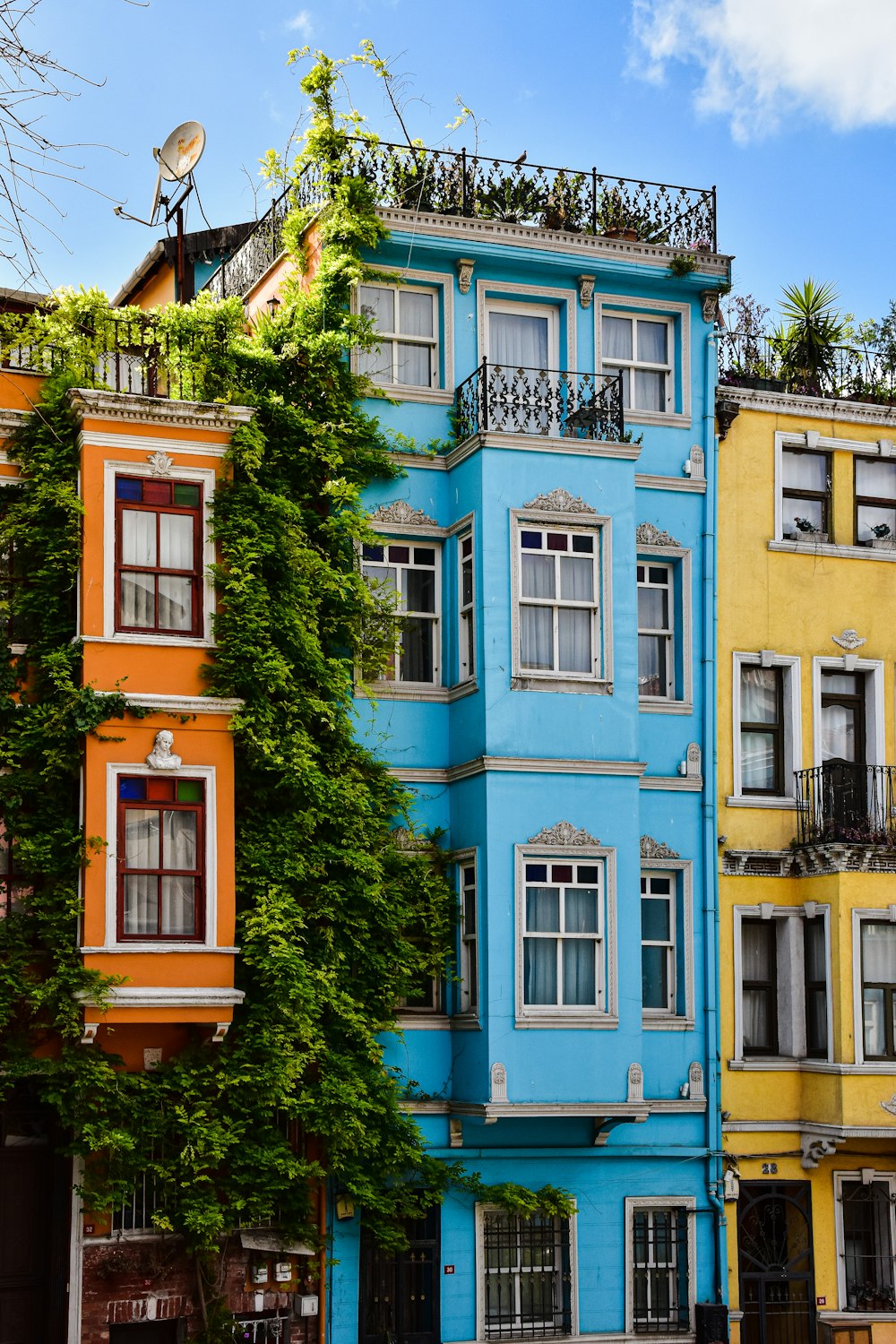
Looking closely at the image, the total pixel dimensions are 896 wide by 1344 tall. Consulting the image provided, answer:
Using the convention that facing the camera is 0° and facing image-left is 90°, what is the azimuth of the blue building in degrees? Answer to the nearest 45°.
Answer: approximately 0°

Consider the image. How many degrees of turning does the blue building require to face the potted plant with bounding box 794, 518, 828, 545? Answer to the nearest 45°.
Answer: approximately 135° to its left

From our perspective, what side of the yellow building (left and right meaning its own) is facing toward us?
front

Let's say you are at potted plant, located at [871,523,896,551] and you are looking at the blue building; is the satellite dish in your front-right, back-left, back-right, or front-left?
front-right

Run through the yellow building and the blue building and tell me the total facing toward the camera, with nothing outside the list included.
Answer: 2

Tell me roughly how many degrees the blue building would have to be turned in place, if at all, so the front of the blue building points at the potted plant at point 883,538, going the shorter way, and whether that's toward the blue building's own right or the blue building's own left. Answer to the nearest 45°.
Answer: approximately 135° to the blue building's own left

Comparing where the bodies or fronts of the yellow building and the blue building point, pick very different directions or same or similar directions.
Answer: same or similar directions

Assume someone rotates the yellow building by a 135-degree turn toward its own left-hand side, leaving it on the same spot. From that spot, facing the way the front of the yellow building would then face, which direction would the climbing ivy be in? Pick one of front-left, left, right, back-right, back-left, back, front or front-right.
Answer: back
